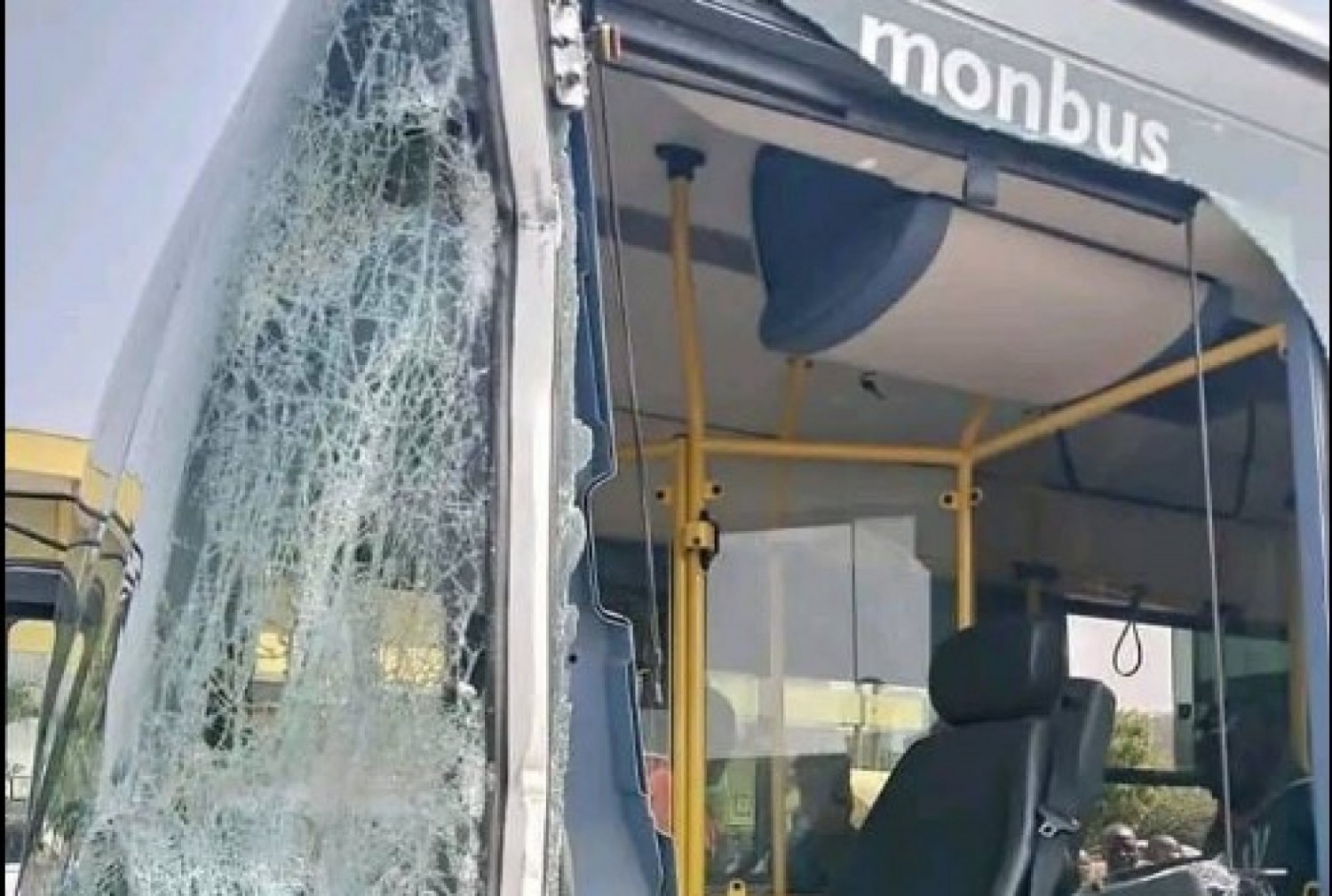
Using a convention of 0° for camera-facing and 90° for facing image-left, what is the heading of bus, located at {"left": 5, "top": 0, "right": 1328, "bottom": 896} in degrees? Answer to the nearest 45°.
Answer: approximately 45°
